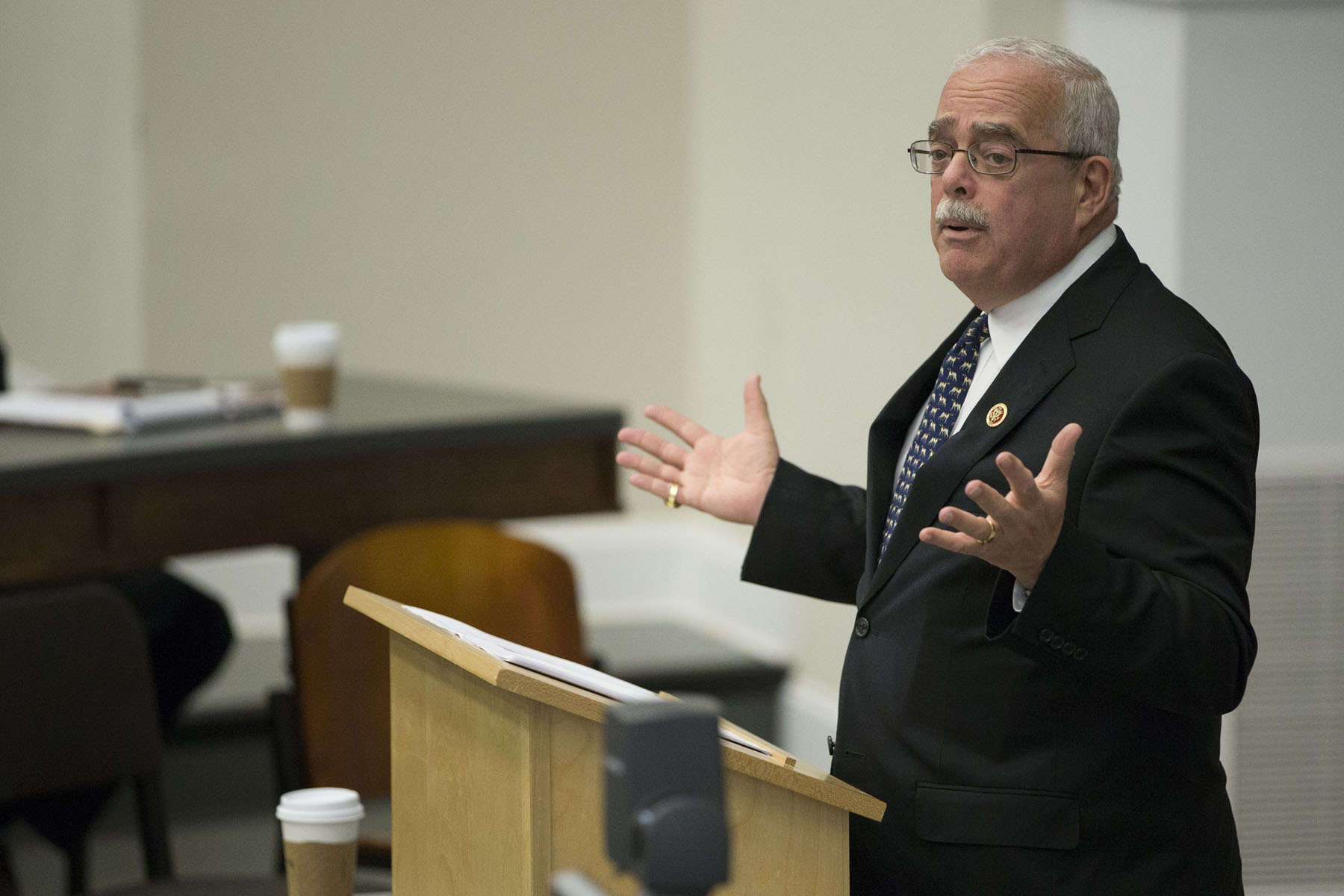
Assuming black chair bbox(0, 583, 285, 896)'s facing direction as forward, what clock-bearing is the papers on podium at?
The papers on podium is roughly at 1 o'clock from the black chair.

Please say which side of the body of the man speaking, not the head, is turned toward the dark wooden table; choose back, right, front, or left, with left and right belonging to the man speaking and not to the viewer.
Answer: right

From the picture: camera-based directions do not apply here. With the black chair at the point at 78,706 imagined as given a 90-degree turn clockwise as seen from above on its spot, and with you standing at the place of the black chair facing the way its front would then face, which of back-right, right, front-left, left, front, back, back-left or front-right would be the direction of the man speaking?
left

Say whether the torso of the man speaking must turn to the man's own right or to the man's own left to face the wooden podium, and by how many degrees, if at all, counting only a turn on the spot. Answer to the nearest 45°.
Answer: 0° — they already face it

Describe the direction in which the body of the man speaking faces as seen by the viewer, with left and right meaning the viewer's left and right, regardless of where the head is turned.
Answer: facing the viewer and to the left of the viewer

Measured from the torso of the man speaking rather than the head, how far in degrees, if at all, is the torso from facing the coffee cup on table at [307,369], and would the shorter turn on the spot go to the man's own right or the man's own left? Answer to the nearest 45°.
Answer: approximately 90° to the man's own right

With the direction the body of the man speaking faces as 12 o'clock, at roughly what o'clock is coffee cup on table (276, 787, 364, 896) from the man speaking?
The coffee cup on table is roughly at 1 o'clock from the man speaking.

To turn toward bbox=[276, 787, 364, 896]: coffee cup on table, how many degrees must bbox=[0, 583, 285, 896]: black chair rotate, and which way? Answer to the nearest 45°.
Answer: approximately 45° to its right
